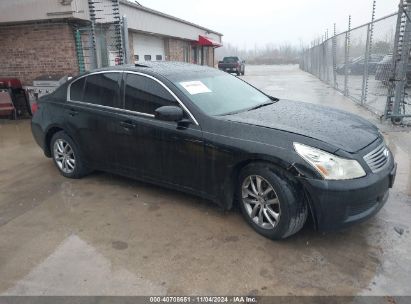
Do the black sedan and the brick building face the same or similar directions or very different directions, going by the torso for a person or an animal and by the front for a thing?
same or similar directions

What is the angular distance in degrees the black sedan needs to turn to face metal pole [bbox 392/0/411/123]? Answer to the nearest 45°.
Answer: approximately 90° to its left

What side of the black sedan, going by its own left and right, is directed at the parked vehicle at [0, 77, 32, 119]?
back

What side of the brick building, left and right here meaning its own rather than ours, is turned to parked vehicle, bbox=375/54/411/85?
front

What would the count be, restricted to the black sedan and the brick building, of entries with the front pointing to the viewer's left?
0

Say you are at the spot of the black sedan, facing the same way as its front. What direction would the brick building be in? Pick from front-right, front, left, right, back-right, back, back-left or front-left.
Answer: back

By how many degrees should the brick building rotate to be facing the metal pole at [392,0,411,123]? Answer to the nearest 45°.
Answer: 0° — it already faces it

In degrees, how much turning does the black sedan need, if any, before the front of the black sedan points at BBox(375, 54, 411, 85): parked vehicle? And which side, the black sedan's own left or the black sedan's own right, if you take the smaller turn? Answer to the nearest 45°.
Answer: approximately 90° to the black sedan's own left

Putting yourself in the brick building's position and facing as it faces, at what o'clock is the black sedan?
The black sedan is roughly at 1 o'clock from the brick building.

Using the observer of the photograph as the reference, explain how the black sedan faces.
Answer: facing the viewer and to the right of the viewer
